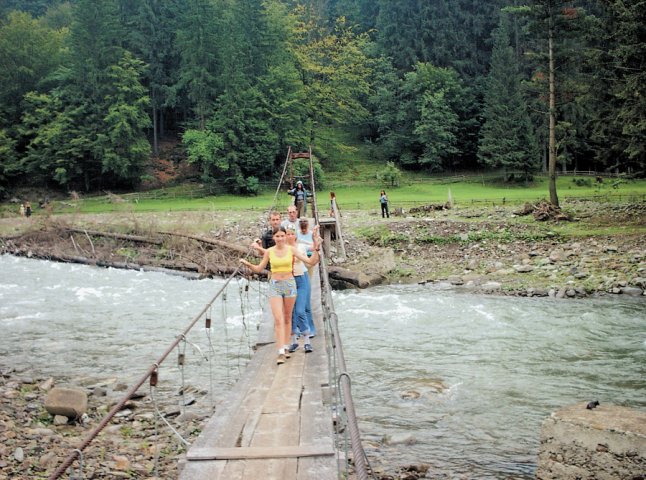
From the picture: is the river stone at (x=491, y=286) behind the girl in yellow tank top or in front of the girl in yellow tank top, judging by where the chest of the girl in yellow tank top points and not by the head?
behind

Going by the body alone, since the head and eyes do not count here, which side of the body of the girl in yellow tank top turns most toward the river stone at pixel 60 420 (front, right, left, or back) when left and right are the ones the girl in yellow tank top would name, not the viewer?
right

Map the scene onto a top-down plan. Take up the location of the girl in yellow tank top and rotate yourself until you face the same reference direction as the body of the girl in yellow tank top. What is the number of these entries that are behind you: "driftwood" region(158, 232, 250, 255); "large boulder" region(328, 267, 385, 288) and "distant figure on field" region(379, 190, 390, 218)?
3

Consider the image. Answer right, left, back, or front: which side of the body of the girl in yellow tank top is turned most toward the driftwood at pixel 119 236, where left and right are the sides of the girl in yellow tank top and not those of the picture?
back

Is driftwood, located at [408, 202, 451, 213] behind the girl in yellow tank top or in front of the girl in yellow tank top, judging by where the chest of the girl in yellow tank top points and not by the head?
behind

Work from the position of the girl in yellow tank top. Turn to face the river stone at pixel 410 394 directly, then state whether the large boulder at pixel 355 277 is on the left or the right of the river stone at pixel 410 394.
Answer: left

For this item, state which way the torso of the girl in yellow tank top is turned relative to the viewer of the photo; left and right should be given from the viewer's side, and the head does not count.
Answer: facing the viewer

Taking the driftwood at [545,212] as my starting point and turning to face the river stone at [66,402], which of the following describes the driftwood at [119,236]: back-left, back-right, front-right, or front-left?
front-right

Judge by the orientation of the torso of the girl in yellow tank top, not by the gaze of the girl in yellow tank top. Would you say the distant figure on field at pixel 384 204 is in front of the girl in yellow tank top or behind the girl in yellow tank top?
behind

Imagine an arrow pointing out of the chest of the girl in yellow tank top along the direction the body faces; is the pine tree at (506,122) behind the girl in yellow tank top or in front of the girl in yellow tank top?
behind

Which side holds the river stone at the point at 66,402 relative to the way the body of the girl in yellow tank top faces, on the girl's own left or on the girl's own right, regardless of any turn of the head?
on the girl's own right

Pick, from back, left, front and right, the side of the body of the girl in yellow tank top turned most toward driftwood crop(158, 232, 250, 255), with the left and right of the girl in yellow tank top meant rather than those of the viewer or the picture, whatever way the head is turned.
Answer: back

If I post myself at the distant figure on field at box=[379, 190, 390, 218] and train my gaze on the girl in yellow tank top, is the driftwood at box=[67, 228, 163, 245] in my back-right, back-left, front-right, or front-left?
front-right
